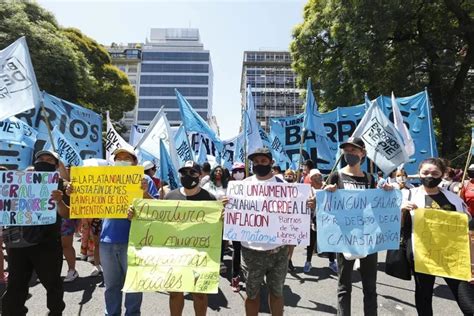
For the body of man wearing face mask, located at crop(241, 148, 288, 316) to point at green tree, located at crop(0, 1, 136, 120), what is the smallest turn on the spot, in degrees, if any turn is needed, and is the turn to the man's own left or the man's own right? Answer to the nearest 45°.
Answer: approximately 135° to the man's own right

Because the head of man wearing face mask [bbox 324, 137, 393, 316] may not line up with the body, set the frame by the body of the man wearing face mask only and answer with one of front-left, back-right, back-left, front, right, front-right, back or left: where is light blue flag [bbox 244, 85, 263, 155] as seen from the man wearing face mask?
back-right

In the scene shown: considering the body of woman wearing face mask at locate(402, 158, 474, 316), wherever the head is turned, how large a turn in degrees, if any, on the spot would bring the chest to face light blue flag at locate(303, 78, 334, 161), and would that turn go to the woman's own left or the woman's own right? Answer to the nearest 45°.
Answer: approximately 135° to the woman's own right

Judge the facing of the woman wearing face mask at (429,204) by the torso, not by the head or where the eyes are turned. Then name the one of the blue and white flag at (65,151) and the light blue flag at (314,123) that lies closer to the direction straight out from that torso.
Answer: the blue and white flag

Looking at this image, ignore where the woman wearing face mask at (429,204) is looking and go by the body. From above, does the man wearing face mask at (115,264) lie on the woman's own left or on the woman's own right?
on the woman's own right

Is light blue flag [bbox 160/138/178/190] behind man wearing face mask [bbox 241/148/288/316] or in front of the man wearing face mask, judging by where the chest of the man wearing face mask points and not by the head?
behind
